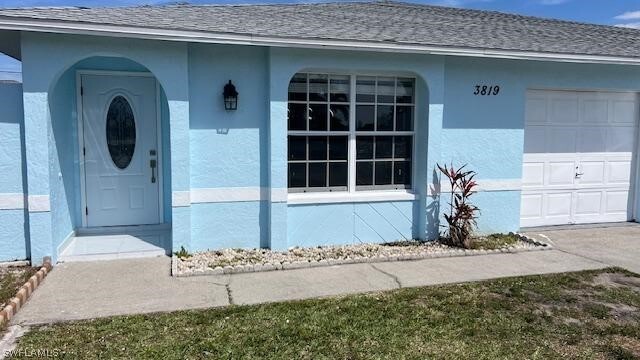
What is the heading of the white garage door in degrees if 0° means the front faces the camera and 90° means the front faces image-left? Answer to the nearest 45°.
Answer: approximately 0°

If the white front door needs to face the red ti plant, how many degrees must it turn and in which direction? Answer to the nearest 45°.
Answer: approximately 45° to its left

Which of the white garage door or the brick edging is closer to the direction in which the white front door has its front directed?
the brick edging

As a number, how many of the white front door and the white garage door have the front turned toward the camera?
2

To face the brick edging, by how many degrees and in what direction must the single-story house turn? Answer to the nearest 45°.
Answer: approximately 45° to its right

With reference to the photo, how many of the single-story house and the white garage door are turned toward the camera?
2

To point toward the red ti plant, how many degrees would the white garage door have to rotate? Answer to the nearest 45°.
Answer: approximately 45° to its right
